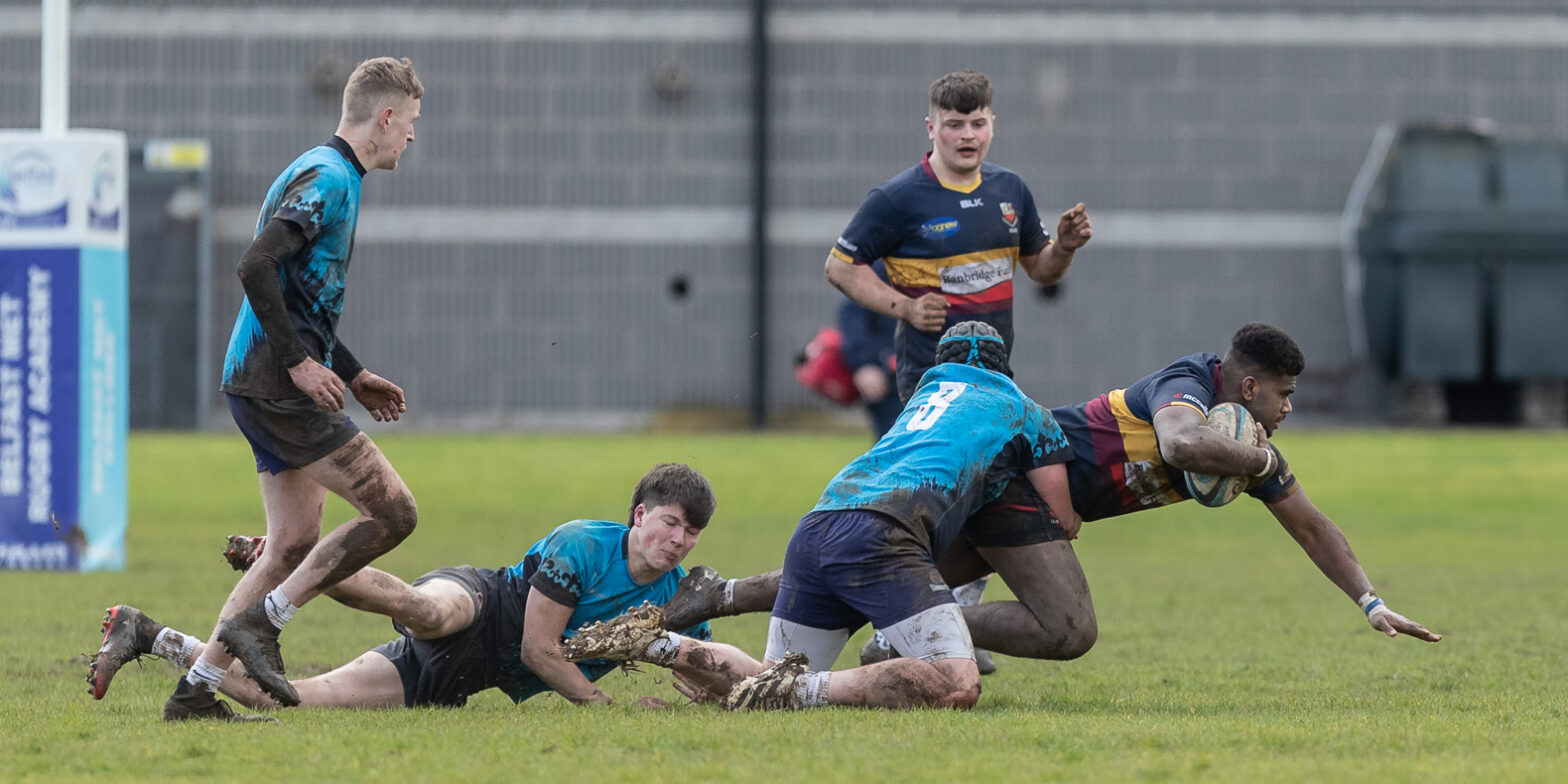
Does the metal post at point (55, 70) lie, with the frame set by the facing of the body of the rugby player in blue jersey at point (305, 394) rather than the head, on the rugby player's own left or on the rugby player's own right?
on the rugby player's own left

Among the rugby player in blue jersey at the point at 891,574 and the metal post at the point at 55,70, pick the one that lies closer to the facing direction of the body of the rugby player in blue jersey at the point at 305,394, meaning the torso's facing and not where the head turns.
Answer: the rugby player in blue jersey

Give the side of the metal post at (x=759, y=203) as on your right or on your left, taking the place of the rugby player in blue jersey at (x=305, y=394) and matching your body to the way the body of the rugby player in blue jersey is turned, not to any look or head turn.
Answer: on your left

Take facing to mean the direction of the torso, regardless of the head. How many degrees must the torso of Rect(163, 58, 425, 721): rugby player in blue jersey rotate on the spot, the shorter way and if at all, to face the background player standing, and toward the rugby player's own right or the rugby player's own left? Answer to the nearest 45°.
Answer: approximately 45° to the rugby player's own left

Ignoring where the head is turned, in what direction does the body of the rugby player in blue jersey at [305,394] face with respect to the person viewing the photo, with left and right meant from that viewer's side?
facing to the right of the viewer

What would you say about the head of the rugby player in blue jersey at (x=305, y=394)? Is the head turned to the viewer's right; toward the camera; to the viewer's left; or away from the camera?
to the viewer's right

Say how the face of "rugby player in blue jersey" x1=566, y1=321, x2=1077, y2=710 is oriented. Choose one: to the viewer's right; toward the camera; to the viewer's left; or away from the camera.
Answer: away from the camera

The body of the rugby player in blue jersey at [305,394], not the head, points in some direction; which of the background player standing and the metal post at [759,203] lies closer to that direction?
the background player standing
